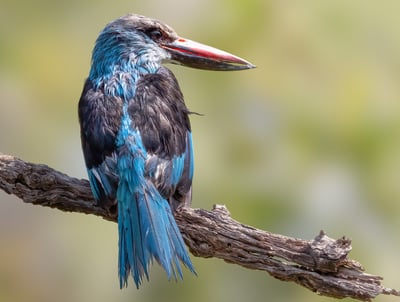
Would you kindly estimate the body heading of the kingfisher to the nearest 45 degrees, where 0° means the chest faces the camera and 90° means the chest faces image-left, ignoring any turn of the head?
approximately 180°
